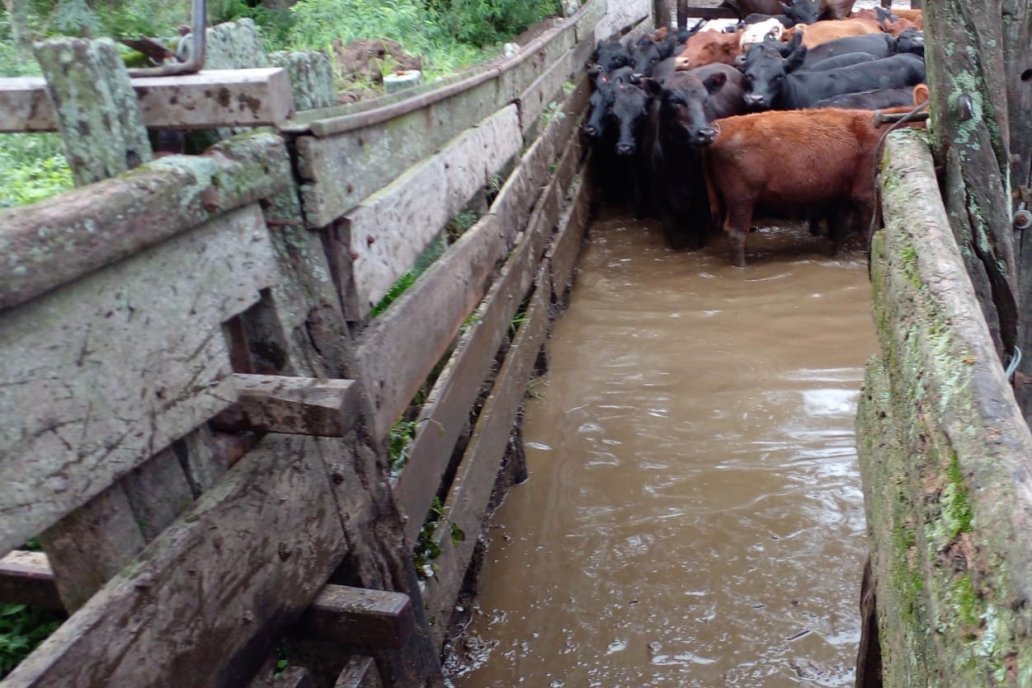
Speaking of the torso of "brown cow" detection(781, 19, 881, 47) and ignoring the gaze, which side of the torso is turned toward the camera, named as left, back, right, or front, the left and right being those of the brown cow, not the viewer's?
left

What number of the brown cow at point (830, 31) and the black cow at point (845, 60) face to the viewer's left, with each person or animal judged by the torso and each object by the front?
2

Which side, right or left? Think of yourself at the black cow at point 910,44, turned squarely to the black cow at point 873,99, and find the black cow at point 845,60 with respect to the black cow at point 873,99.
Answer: right

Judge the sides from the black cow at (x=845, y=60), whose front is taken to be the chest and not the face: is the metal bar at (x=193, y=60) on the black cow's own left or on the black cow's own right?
on the black cow's own left

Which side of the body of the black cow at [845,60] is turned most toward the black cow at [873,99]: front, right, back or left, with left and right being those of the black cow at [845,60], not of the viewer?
left

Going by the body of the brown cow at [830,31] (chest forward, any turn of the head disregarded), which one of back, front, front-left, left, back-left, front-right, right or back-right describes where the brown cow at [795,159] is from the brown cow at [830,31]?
left

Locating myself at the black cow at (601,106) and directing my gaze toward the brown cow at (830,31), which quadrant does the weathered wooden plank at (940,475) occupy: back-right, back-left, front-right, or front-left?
back-right

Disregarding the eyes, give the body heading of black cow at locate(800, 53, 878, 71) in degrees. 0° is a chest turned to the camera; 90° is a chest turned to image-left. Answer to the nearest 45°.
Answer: approximately 90°

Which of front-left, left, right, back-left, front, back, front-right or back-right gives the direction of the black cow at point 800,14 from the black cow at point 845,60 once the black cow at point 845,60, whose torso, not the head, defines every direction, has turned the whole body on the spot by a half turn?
left
